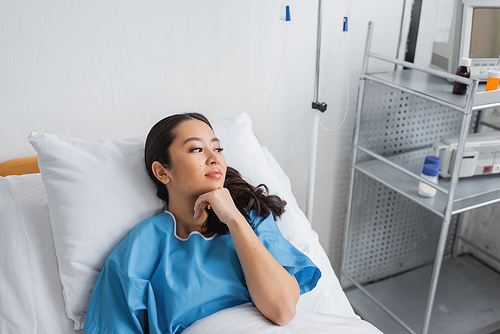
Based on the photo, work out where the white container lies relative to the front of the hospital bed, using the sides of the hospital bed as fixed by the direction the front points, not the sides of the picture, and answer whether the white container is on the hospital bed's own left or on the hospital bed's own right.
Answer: on the hospital bed's own left

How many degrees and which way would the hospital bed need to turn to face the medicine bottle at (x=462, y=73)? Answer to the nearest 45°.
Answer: approximately 45° to its left

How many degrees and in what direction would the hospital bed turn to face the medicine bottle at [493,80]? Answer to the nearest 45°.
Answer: approximately 45° to its left

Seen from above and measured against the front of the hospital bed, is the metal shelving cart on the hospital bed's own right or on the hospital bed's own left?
on the hospital bed's own left

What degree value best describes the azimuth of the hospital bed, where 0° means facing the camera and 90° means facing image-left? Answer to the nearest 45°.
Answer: approximately 315°
